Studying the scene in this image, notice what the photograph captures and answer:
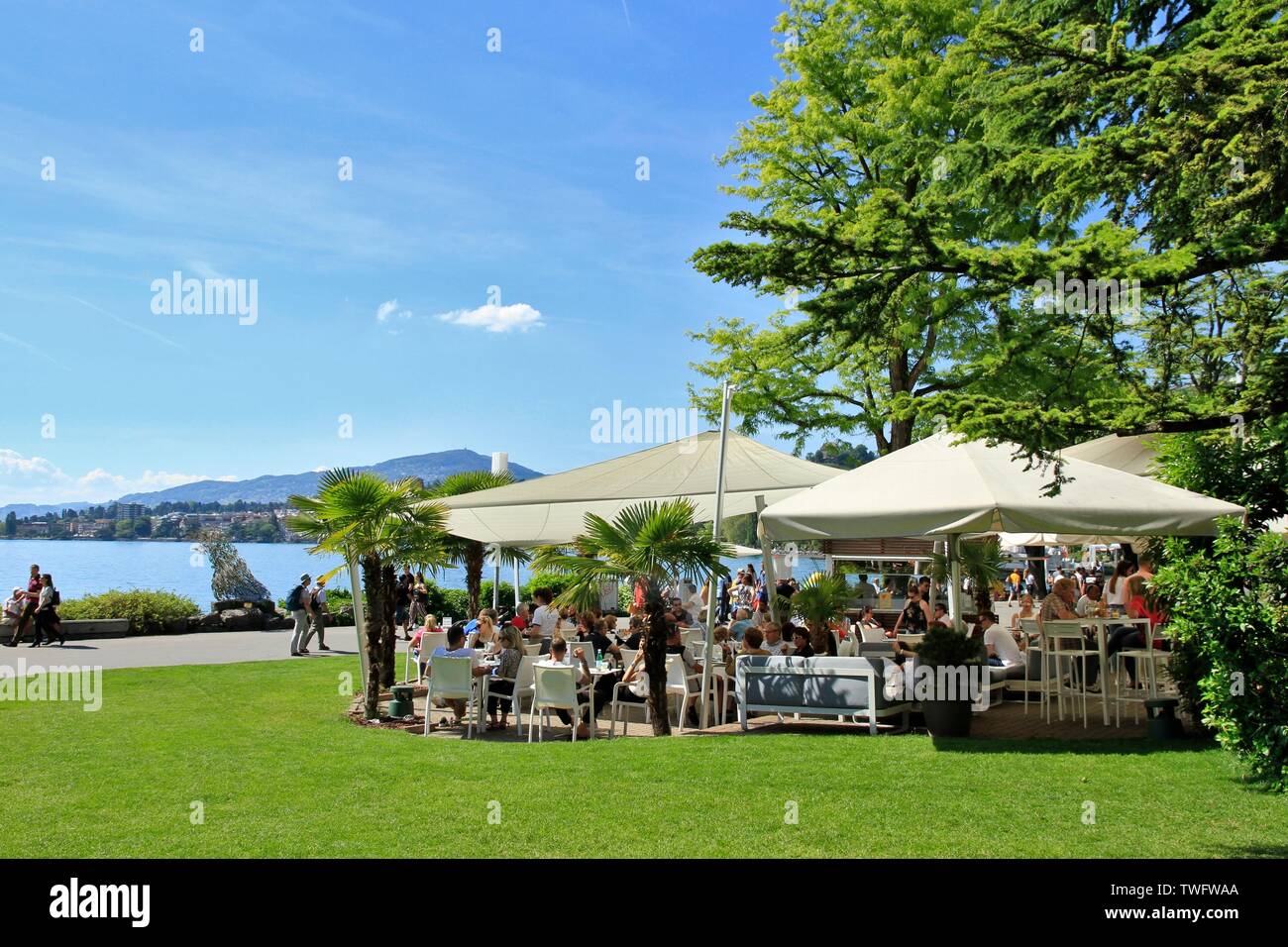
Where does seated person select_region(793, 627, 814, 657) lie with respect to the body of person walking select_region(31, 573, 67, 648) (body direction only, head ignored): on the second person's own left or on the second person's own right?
on the second person's own left

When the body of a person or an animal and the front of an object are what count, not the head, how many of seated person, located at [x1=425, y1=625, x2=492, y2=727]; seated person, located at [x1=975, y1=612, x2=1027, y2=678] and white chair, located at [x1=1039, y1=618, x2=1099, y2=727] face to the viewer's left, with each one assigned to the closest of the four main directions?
1

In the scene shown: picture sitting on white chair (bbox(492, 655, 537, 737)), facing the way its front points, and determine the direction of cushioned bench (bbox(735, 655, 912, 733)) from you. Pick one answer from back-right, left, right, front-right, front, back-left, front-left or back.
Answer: back-left

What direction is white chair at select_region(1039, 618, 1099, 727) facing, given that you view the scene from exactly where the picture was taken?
facing away from the viewer

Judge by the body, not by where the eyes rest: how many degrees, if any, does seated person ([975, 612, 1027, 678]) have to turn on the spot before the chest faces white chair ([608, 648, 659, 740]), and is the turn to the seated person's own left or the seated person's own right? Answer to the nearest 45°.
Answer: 0° — they already face it

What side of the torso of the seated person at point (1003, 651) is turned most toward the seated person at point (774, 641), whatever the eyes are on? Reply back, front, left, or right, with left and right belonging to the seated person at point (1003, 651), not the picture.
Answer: front

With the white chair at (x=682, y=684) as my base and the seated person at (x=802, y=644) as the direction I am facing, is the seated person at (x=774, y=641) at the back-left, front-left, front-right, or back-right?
front-left

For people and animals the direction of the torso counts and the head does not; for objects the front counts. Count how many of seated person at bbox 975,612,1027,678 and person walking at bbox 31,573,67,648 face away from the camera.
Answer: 0
